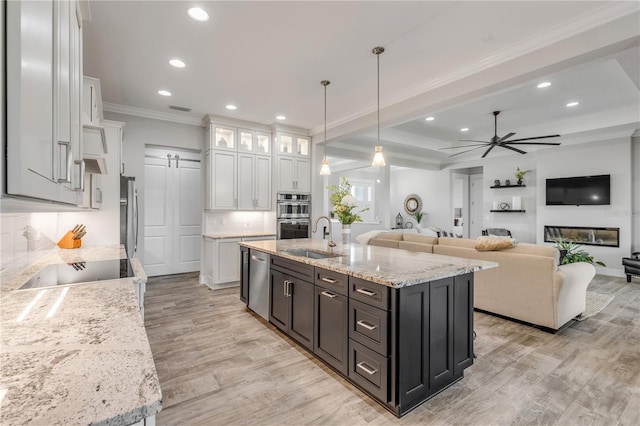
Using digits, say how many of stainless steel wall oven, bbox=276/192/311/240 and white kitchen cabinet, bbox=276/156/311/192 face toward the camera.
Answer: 2

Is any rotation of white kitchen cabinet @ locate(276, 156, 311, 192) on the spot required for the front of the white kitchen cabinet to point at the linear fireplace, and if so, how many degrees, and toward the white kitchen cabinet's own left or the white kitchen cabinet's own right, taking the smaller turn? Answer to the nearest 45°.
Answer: approximately 90° to the white kitchen cabinet's own left

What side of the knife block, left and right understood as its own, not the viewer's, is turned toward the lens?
right

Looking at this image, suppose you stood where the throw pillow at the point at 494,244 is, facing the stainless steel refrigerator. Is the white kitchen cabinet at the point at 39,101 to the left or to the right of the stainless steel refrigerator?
left

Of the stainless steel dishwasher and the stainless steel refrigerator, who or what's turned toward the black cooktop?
the stainless steel dishwasher

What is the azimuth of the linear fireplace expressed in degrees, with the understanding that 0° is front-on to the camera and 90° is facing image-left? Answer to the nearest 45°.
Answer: approximately 45°

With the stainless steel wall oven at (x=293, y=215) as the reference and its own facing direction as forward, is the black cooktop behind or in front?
in front

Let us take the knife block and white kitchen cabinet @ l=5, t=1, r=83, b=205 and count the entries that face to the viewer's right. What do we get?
2

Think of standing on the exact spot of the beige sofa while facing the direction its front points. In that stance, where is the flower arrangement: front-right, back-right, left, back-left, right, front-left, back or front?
back

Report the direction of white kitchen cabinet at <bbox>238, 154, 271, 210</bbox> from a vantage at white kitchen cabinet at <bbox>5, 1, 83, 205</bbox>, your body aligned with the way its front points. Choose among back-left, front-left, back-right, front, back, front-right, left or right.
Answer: front-left

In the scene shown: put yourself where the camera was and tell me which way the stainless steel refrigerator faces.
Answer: facing to the right of the viewer

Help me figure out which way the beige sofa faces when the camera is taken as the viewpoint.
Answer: facing away from the viewer and to the right of the viewer
